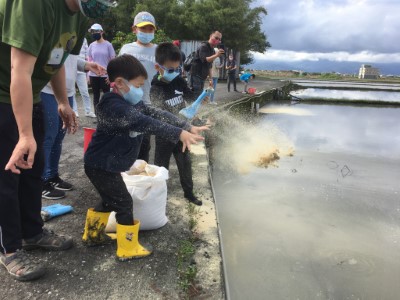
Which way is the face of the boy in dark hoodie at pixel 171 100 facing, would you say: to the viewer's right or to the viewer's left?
to the viewer's right

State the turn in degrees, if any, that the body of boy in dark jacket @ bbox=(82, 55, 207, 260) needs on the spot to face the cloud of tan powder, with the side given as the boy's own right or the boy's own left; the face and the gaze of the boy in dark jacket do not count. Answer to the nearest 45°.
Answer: approximately 45° to the boy's own left

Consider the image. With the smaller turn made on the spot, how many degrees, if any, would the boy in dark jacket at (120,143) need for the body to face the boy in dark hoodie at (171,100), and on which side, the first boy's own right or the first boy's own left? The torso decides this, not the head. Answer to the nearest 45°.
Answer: approximately 90° to the first boy's own left

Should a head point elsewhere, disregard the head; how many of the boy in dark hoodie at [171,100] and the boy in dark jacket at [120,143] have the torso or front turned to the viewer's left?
0

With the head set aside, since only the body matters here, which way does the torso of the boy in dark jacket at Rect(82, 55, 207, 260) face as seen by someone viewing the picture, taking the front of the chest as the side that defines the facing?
to the viewer's right

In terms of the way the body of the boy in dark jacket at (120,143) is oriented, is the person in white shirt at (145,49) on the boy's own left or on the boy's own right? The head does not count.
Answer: on the boy's own left
